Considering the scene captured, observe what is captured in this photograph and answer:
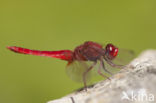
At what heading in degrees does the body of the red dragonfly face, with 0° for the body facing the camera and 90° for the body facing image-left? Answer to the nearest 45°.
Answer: approximately 270°
